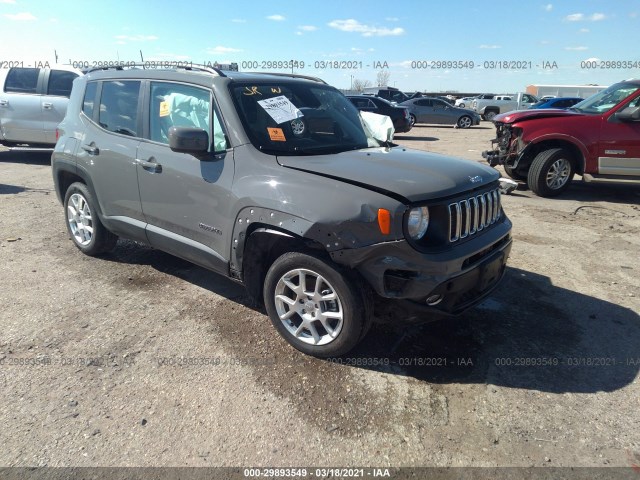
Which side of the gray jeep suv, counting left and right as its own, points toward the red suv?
left

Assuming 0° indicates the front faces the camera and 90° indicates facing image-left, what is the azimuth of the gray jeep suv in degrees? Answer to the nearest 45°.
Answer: approximately 315°

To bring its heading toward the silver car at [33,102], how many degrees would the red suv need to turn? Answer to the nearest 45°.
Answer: approximately 45° to its right

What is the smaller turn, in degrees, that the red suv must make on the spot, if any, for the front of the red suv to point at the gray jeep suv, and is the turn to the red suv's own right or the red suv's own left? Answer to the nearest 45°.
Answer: approximately 45° to the red suv's own left

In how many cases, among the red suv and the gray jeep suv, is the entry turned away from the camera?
0

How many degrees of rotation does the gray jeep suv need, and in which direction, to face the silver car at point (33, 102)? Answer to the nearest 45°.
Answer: approximately 180°
